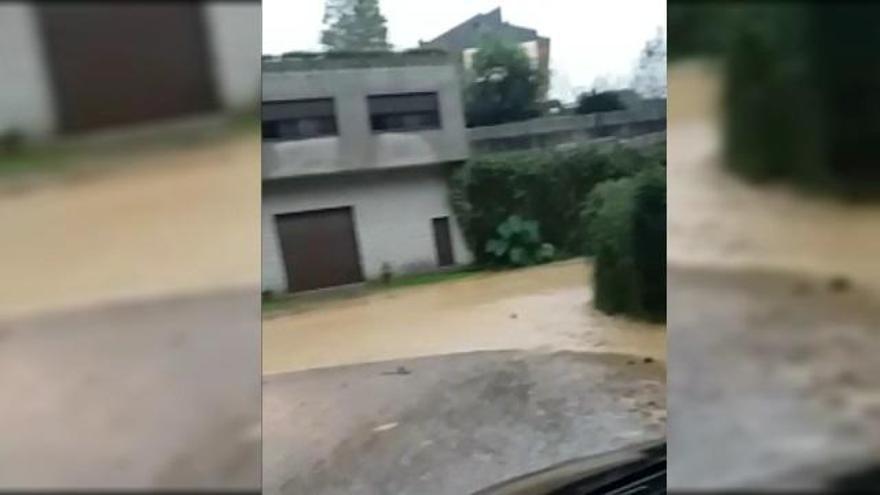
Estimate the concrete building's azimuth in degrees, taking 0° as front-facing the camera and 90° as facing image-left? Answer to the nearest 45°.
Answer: approximately 0°
